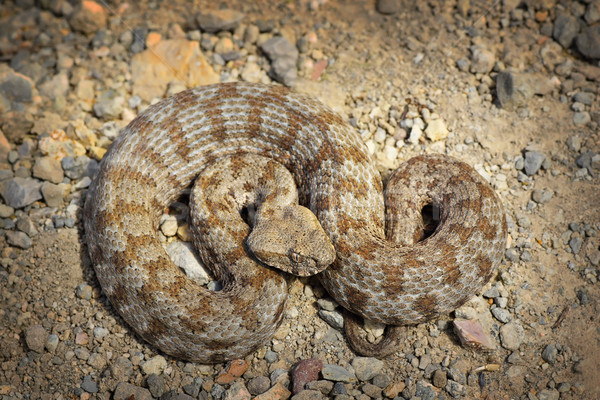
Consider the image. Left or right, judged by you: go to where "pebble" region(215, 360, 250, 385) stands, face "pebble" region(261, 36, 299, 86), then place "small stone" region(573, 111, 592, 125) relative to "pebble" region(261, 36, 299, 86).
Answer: right

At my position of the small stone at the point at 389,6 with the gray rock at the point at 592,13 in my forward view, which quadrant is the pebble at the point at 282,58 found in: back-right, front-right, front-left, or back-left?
back-right

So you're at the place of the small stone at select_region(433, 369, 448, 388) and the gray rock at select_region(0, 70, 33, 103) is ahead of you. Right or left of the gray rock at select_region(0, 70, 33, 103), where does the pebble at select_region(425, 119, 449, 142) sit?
right
